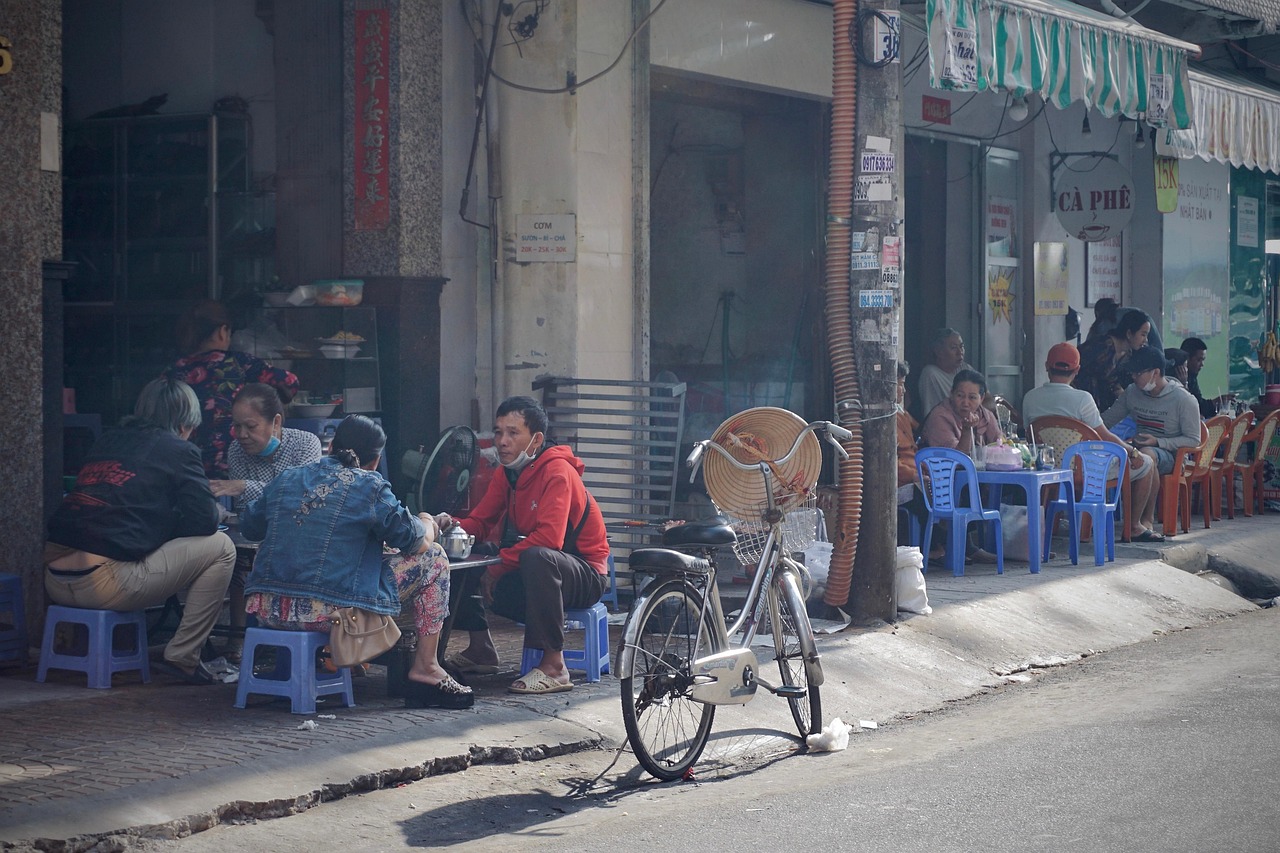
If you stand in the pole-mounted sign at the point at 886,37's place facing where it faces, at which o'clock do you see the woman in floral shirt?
The woman in floral shirt is roughly at 3 o'clock from the pole-mounted sign.

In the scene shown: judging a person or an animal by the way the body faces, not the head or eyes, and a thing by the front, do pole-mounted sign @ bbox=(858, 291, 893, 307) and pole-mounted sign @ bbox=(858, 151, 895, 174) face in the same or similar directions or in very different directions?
same or similar directions

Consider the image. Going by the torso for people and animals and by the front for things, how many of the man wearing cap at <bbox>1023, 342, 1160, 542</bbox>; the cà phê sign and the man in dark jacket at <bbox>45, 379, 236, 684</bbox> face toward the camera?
1

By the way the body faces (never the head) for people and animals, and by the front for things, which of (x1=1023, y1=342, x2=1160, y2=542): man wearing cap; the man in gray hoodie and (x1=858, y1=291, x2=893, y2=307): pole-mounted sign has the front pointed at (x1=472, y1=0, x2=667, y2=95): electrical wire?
the man in gray hoodie

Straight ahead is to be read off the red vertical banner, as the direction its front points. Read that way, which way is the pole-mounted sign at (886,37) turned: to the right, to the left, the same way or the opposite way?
the same way

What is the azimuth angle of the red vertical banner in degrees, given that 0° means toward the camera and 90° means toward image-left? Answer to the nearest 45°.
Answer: approximately 0°

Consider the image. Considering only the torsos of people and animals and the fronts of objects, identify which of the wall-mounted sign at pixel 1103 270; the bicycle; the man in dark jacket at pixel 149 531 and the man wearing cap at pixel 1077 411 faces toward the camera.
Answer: the wall-mounted sign

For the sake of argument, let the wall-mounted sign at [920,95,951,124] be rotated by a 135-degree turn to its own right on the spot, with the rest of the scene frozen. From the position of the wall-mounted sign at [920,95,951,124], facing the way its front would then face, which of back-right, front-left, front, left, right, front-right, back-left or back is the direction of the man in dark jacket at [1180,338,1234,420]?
right

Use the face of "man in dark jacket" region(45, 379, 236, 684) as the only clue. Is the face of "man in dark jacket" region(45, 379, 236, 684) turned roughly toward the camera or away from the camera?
away from the camera

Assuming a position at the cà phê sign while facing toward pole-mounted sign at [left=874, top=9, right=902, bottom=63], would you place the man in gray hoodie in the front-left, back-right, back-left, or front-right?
front-left

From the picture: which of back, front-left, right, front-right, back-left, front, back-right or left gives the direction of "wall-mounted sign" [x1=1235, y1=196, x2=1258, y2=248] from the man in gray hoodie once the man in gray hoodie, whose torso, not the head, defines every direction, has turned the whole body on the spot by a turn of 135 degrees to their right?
front

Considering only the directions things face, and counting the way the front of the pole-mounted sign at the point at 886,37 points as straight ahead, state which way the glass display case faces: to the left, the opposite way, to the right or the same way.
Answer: the same way

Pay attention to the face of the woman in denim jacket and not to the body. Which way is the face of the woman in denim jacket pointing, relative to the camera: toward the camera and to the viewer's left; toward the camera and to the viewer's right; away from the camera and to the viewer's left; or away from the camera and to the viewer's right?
away from the camera and to the viewer's right

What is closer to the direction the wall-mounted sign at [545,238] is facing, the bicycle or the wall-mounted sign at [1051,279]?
the bicycle

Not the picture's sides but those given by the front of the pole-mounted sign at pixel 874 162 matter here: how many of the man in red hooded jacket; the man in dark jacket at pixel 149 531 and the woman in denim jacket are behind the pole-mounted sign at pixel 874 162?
0

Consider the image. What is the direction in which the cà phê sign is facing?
toward the camera

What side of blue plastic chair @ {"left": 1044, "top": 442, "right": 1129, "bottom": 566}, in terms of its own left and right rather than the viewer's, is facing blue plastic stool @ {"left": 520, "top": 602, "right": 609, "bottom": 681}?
front

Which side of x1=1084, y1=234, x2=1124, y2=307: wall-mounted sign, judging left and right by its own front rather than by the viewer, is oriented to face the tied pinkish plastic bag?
front

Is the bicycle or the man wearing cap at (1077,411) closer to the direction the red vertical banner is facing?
the bicycle
